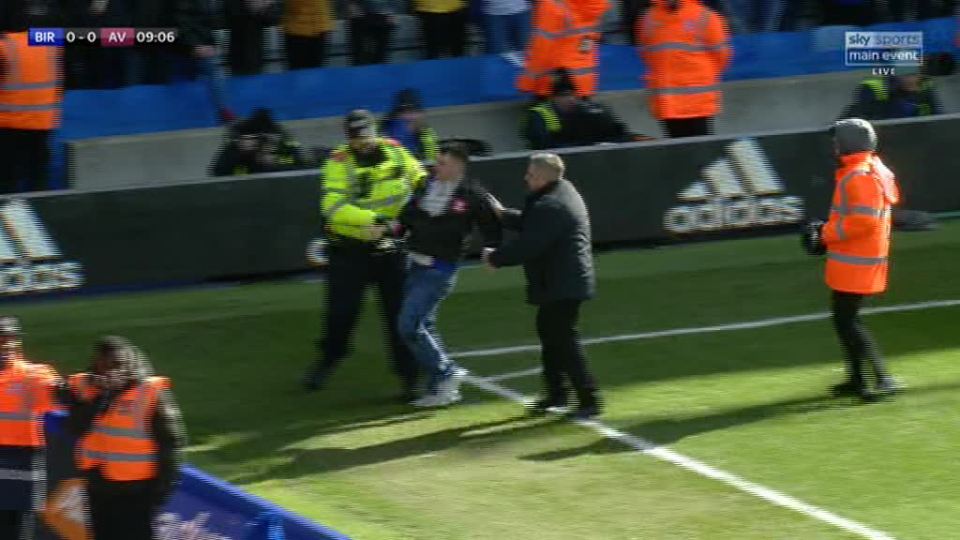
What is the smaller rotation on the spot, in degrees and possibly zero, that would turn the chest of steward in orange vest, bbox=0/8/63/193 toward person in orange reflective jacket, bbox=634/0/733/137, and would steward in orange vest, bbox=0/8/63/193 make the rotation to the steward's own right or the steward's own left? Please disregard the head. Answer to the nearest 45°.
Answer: approximately 90° to the steward's own right

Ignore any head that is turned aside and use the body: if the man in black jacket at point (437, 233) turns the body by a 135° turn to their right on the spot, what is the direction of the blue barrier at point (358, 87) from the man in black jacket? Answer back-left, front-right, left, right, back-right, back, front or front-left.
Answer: front

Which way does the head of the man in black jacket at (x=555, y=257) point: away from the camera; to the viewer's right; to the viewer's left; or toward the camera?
to the viewer's left

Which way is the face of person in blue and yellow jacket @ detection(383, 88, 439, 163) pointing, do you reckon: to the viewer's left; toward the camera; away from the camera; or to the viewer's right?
toward the camera

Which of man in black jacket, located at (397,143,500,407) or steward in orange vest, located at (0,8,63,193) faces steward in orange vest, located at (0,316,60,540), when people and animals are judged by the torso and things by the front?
the man in black jacket

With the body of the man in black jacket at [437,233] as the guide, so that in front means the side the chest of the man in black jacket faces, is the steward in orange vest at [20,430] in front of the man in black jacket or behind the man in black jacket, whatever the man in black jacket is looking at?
in front

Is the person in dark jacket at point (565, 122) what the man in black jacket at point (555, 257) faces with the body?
no

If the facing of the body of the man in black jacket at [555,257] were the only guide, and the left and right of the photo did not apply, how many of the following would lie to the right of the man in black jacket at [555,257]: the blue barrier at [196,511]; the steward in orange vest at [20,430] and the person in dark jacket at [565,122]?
1

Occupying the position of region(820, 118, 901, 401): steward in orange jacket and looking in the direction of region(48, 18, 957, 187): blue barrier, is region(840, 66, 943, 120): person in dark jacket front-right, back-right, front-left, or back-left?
front-right

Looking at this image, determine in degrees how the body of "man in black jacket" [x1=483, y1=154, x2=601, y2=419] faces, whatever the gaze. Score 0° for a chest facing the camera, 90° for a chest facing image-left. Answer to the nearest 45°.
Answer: approximately 90°

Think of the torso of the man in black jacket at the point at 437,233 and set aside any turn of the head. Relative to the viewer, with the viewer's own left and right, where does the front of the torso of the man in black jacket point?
facing the viewer and to the left of the viewer

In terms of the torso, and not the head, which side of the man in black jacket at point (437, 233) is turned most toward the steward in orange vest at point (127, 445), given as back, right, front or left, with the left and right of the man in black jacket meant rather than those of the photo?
front

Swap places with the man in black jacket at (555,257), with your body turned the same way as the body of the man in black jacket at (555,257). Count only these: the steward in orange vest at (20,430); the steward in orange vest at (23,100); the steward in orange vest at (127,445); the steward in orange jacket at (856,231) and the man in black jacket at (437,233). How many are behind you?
1

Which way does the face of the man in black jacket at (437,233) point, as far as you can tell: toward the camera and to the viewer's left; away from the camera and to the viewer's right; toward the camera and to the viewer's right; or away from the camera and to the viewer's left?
toward the camera and to the viewer's left

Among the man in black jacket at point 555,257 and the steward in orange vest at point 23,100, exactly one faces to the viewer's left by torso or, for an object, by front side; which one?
the man in black jacket

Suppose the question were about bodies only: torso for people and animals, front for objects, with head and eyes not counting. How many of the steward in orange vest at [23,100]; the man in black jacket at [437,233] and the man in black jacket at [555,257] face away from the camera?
1
